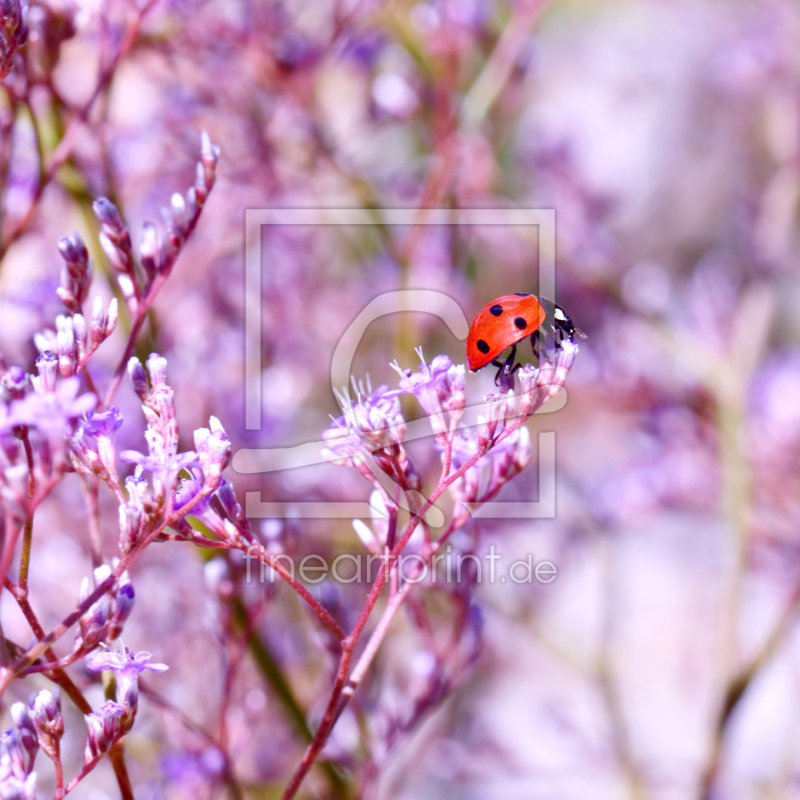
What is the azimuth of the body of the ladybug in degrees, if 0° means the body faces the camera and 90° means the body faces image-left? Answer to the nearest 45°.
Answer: approximately 270°
